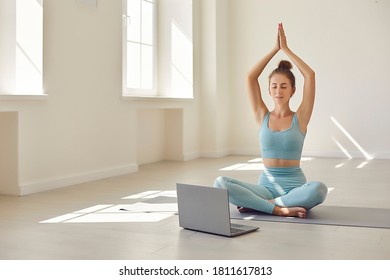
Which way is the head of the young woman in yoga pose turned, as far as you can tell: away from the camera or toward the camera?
toward the camera

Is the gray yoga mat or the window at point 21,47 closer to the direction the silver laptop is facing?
the gray yoga mat

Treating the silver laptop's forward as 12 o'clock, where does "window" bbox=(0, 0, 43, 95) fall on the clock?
The window is roughly at 9 o'clock from the silver laptop.

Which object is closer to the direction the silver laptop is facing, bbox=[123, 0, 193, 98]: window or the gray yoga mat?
the gray yoga mat

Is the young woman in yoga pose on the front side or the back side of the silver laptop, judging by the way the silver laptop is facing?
on the front side

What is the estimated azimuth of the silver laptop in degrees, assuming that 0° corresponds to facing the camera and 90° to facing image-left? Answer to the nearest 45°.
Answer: approximately 225°

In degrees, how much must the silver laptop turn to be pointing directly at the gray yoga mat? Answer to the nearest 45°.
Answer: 0° — it already faces it

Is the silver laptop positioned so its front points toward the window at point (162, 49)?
no

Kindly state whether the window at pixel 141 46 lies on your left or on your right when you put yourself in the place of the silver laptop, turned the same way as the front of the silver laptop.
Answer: on your left
